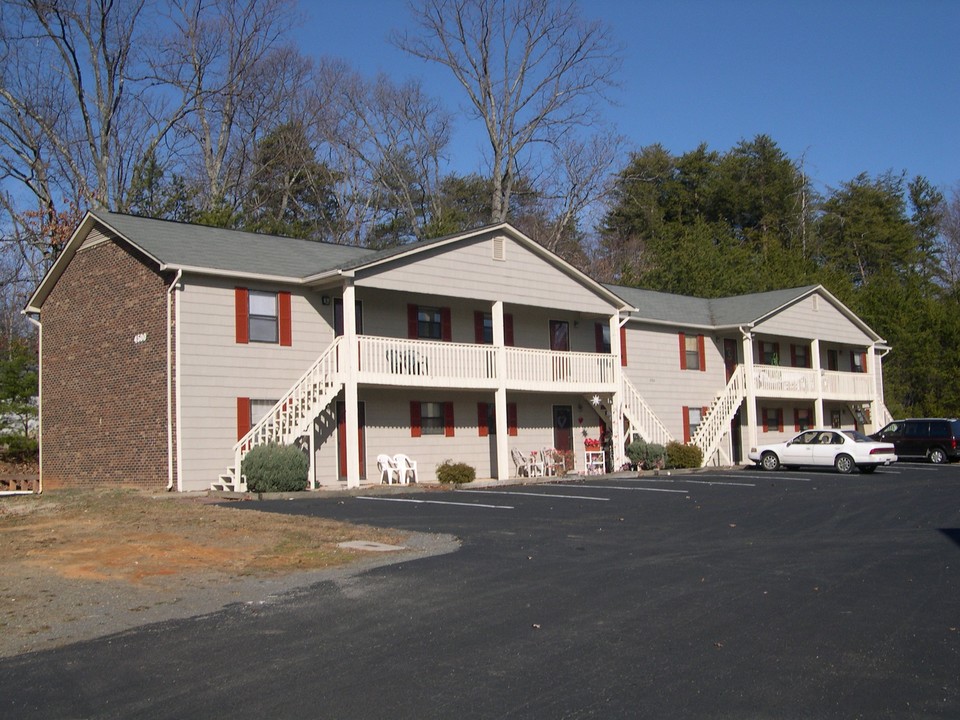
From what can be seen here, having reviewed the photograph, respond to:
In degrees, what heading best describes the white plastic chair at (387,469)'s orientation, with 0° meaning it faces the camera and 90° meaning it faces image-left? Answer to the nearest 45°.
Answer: approximately 315°

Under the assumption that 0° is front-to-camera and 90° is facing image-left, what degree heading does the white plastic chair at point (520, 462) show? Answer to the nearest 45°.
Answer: approximately 315°

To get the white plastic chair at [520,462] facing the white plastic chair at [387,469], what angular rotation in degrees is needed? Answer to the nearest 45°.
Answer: approximately 90° to its right

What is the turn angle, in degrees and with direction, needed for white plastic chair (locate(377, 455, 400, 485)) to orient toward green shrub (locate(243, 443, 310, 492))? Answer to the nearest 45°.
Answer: approximately 90° to its right

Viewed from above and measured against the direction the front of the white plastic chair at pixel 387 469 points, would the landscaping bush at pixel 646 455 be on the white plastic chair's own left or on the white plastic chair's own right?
on the white plastic chair's own left

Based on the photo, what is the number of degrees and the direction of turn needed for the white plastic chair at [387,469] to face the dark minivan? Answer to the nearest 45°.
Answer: approximately 90° to its left

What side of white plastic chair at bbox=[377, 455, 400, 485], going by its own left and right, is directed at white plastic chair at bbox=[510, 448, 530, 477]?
left

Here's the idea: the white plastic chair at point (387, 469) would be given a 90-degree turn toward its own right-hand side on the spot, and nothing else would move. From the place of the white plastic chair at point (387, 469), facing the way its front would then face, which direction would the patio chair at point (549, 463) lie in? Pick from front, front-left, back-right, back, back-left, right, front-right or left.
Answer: back

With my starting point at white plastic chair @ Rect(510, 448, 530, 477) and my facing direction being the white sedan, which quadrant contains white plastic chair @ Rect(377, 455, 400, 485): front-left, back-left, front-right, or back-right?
back-right

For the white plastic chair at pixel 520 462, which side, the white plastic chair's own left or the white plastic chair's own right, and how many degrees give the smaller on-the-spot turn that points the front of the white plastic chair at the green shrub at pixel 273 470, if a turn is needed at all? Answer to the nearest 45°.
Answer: approximately 90° to the white plastic chair's own right

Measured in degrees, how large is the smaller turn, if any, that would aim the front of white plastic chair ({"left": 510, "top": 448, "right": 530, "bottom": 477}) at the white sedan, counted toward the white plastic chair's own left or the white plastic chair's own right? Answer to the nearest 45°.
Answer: approximately 45° to the white plastic chair's own left
